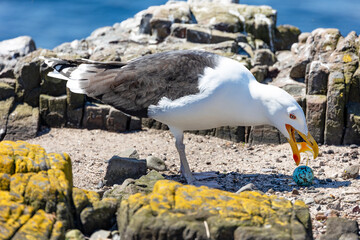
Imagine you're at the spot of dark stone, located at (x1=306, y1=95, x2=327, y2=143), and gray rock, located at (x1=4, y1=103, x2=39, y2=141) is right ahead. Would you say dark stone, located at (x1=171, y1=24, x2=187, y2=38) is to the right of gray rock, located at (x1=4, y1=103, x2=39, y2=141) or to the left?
right

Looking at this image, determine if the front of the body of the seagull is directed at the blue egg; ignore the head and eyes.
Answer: yes

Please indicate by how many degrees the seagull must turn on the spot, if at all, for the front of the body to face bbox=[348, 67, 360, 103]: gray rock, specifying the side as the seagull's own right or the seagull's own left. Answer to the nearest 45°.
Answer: approximately 45° to the seagull's own left

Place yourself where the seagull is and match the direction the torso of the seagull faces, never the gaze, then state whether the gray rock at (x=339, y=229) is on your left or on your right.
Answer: on your right

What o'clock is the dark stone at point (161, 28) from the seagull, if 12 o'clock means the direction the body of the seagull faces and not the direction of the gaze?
The dark stone is roughly at 9 o'clock from the seagull.

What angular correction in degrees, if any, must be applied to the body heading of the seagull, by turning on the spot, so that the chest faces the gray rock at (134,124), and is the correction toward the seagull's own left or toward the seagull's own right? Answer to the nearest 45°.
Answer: approximately 90° to the seagull's own left

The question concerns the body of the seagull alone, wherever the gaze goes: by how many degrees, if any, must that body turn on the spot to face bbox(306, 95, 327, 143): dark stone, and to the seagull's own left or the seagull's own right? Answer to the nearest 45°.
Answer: approximately 45° to the seagull's own left

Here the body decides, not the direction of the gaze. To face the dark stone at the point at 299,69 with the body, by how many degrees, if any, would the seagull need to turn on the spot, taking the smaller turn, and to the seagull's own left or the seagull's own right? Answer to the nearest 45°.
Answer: approximately 45° to the seagull's own left

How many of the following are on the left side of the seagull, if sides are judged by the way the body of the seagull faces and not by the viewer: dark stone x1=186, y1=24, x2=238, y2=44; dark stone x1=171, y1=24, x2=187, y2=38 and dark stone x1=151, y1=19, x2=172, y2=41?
3

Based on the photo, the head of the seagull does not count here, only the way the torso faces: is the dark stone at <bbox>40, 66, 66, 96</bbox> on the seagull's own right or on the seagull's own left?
on the seagull's own left

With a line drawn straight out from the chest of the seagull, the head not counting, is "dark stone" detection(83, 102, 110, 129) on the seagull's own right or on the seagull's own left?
on the seagull's own left

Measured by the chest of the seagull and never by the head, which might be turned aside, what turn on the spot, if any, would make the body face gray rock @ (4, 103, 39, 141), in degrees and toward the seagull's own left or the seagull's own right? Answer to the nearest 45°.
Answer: approximately 135° to the seagull's own left

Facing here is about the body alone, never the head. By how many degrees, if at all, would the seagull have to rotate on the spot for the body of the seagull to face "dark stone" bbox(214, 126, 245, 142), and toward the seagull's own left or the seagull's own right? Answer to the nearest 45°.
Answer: approximately 90° to the seagull's own left

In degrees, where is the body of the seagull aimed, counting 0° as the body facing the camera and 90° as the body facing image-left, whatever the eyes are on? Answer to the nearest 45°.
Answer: approximately 270°
